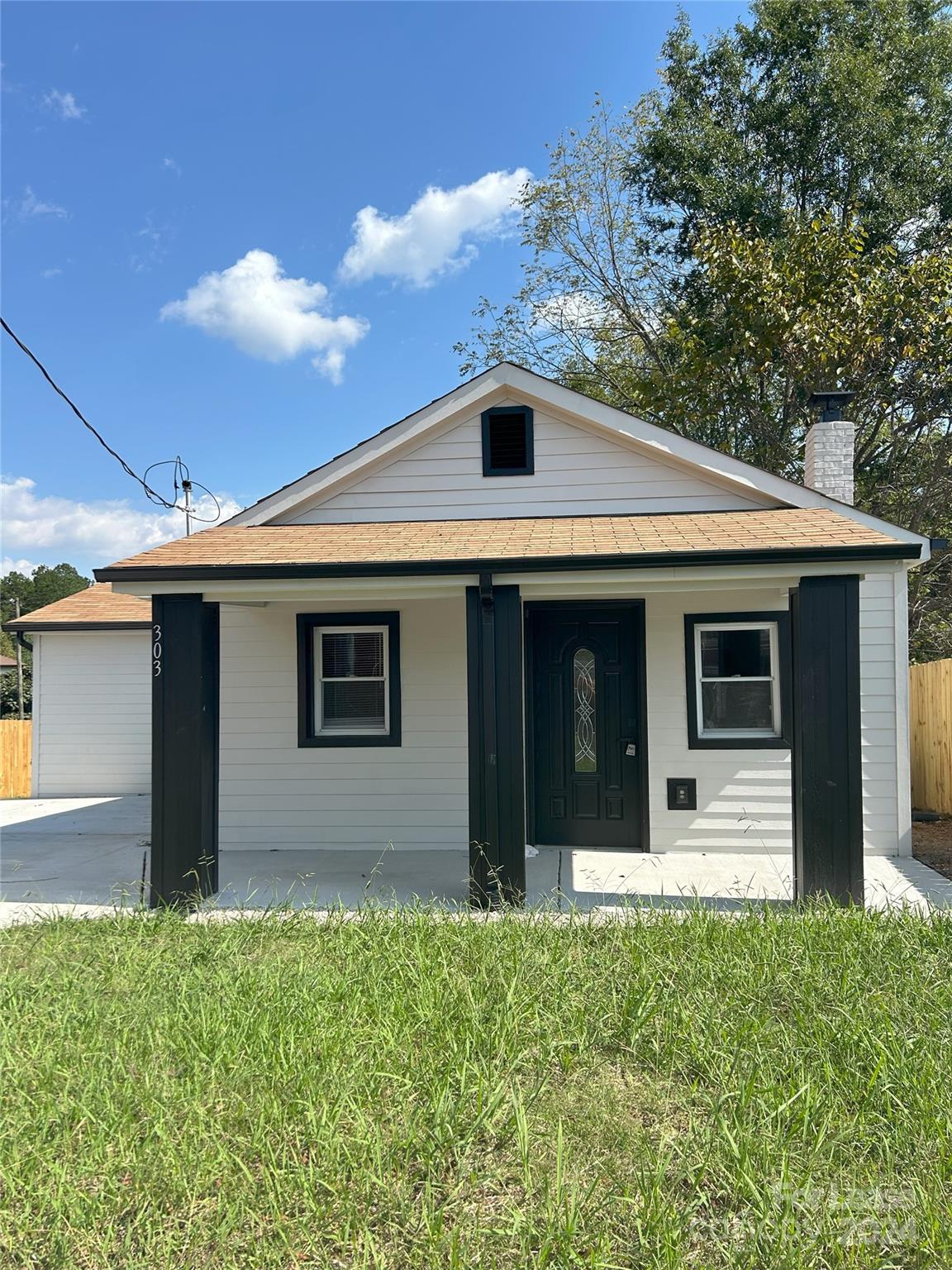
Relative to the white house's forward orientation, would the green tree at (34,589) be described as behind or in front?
behind

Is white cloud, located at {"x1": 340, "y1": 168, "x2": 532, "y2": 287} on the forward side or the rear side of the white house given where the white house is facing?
on the rear side

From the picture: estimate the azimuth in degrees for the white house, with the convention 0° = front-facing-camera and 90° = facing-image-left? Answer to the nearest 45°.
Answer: approximately 0°
